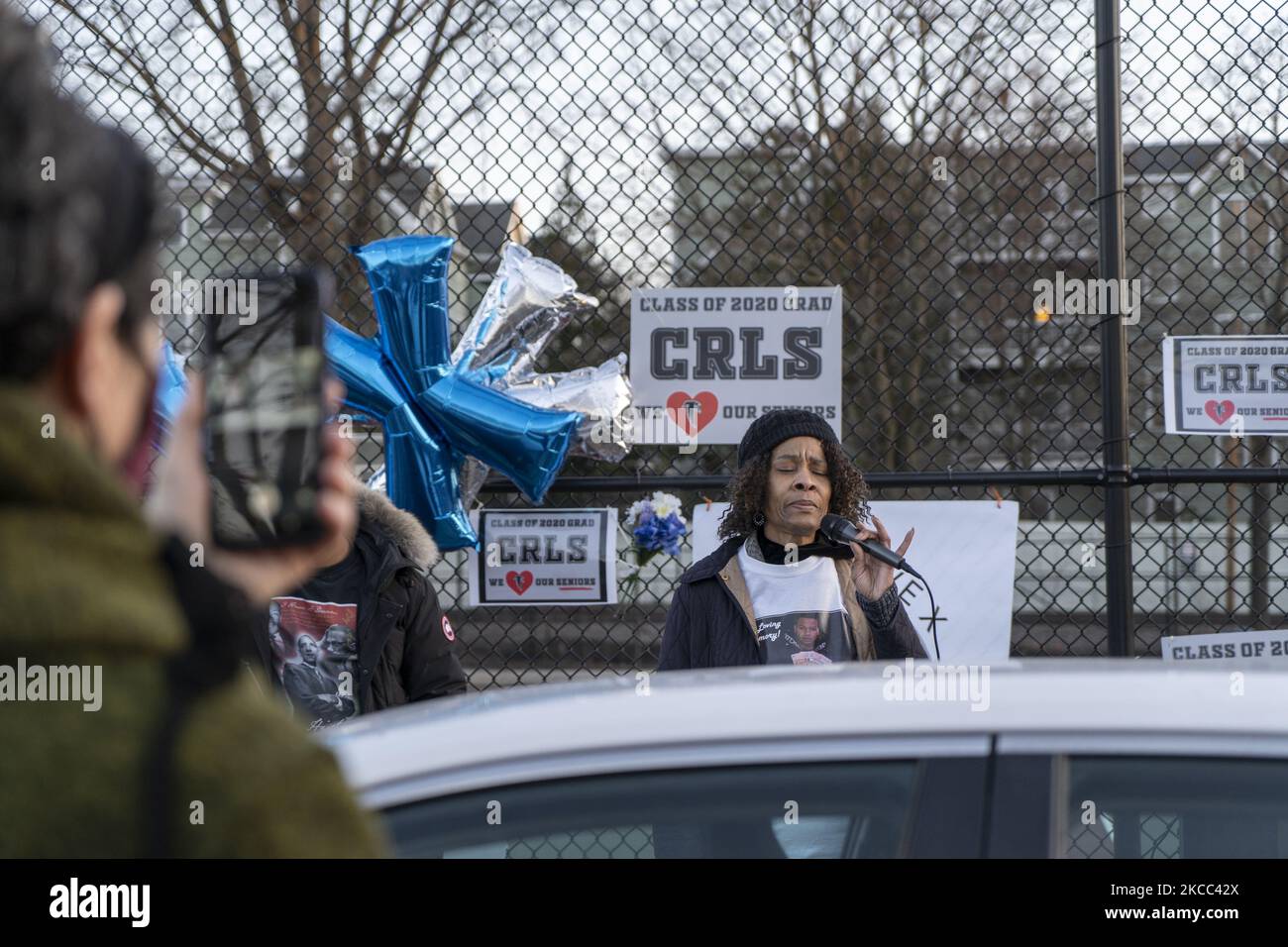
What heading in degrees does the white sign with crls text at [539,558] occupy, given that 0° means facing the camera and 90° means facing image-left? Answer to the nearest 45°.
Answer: approximately 0°

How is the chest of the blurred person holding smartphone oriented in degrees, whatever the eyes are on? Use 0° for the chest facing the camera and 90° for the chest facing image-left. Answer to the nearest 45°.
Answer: approximately 225°

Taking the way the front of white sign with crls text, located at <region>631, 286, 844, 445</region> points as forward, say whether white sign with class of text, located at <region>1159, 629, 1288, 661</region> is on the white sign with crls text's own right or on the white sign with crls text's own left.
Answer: on the white sign with crls text's own left

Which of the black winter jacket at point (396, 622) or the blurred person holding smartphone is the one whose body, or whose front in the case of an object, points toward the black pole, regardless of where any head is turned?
the blurred person holding smartphone

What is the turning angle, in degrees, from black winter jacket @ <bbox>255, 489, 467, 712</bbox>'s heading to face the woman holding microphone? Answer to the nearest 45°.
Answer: approximately 90° to its left

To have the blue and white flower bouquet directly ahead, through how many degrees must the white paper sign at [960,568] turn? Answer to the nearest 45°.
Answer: approximately 90° to its right

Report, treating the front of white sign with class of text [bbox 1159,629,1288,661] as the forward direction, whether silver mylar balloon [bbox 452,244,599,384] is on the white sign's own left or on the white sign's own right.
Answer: on the white sign's own right

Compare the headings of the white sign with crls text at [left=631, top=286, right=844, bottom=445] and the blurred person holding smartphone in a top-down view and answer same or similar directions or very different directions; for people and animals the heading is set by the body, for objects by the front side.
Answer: very different directions

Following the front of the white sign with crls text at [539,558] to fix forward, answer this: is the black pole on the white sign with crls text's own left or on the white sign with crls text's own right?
on the white sign with crls text's own left
